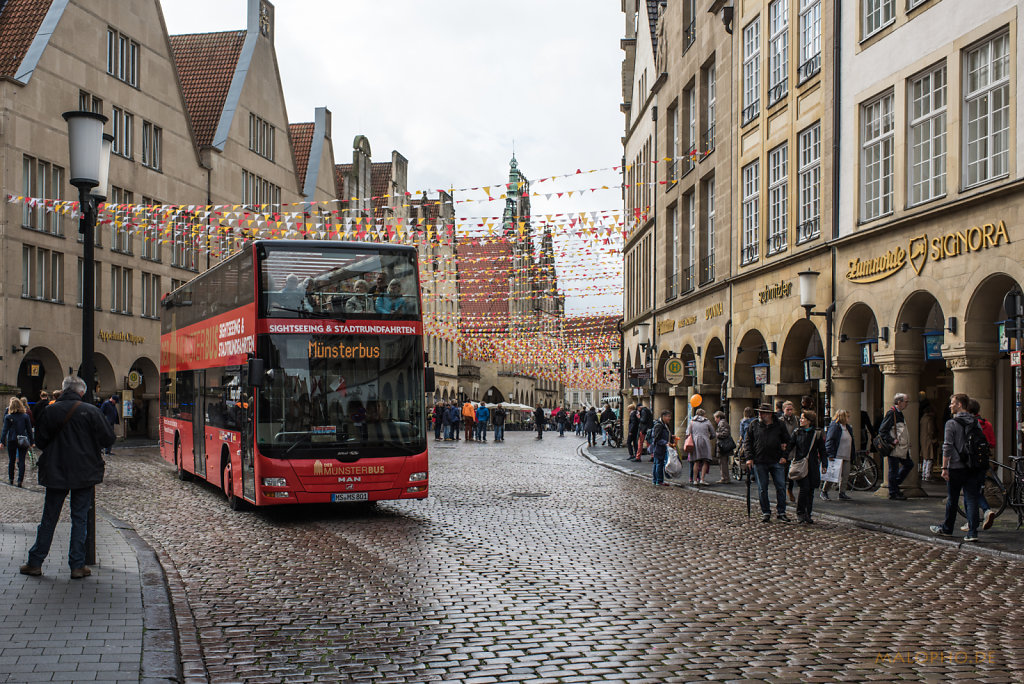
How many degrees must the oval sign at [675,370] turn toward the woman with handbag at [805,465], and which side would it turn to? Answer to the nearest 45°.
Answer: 0° — it already faces them

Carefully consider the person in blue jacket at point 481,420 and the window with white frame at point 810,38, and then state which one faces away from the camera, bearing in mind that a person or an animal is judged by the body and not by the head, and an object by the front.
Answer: the person in blue jacket

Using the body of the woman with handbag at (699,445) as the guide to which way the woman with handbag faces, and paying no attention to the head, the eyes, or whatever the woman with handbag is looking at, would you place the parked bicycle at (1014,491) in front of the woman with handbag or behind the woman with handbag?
behind

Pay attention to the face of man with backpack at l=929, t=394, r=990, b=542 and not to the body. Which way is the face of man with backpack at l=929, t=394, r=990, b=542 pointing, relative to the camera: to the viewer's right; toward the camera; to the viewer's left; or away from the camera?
to the viewer's left

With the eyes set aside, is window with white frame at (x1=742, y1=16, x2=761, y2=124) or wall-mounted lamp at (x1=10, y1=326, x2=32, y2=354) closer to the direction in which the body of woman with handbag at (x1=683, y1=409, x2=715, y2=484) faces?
the window with white frame

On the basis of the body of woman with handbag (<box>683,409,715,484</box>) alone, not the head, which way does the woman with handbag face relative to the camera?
away from the camera
